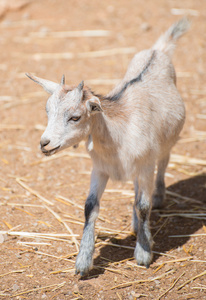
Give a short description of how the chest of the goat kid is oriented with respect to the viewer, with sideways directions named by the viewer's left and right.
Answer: facing the viewer and to the left of the viewer

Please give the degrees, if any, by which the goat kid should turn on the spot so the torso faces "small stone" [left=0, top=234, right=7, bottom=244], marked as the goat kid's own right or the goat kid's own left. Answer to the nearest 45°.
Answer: approximately 45° to the goat kid's own right

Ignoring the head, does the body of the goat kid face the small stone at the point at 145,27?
no

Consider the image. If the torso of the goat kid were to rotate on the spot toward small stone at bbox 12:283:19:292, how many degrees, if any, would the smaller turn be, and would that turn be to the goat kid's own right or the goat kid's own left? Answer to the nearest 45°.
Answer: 0° — it already faces it

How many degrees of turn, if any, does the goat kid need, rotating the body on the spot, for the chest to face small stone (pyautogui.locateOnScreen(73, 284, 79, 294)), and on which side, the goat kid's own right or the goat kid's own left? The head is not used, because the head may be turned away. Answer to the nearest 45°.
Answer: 0° — it already faces it
